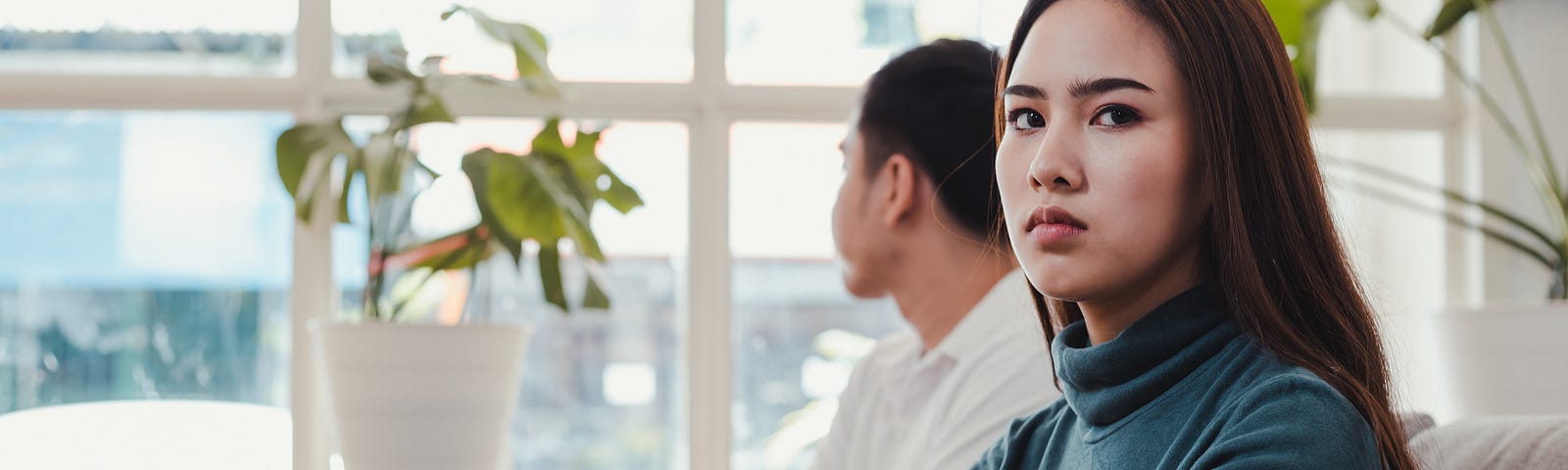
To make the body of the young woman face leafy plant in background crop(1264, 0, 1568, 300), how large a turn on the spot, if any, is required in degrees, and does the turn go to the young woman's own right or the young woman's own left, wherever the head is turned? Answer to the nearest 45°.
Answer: approximately 135° to the young woman's own right

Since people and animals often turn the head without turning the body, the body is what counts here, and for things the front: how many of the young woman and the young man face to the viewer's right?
0

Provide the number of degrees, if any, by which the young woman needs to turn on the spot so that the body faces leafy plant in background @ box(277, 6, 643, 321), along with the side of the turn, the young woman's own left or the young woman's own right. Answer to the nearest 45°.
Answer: approximately 90° to the young woman's own right

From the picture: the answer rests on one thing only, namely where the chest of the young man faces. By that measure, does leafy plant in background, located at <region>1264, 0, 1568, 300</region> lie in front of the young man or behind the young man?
behind

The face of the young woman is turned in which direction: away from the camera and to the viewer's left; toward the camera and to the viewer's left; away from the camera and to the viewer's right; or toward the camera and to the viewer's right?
toward the camera and to the viewer's left

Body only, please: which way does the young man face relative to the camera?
to the viewer's left

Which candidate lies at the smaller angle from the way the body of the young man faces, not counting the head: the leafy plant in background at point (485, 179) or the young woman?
the leafy plant in background

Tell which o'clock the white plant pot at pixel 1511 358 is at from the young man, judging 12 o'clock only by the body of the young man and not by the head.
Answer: The white plant pot is roughly at 5 o'clock from the young man.

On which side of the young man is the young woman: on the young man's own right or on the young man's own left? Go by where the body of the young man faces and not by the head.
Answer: on the young man's own left

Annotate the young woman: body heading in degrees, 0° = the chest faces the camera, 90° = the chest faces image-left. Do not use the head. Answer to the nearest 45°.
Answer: approximately 45°

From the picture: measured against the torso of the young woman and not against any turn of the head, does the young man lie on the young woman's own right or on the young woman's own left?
on the young woman's own right

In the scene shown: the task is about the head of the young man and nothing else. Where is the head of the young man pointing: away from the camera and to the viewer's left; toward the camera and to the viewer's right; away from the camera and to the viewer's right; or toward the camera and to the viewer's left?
away from the camera and to the viewer's left

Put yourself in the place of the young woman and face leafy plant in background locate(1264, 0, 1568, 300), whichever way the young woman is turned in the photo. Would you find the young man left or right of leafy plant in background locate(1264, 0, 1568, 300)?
left
